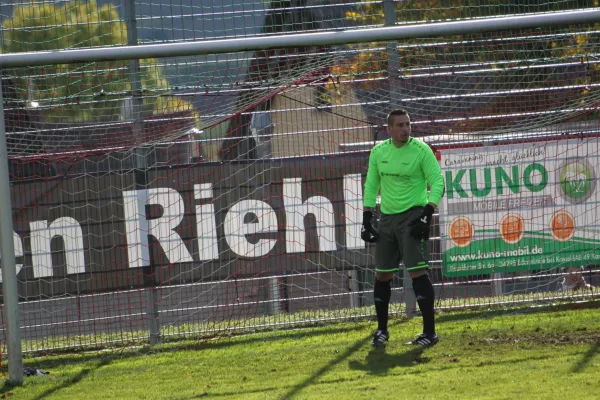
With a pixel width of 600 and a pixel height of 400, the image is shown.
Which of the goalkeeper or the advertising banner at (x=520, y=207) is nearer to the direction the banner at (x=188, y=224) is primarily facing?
the goalkeeper

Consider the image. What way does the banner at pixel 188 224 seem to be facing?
toward the camera

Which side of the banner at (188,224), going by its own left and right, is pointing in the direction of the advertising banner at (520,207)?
left

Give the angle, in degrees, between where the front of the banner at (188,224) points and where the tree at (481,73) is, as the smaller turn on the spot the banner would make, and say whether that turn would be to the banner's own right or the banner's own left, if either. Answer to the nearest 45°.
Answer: approximately 90° to the banner's own left
